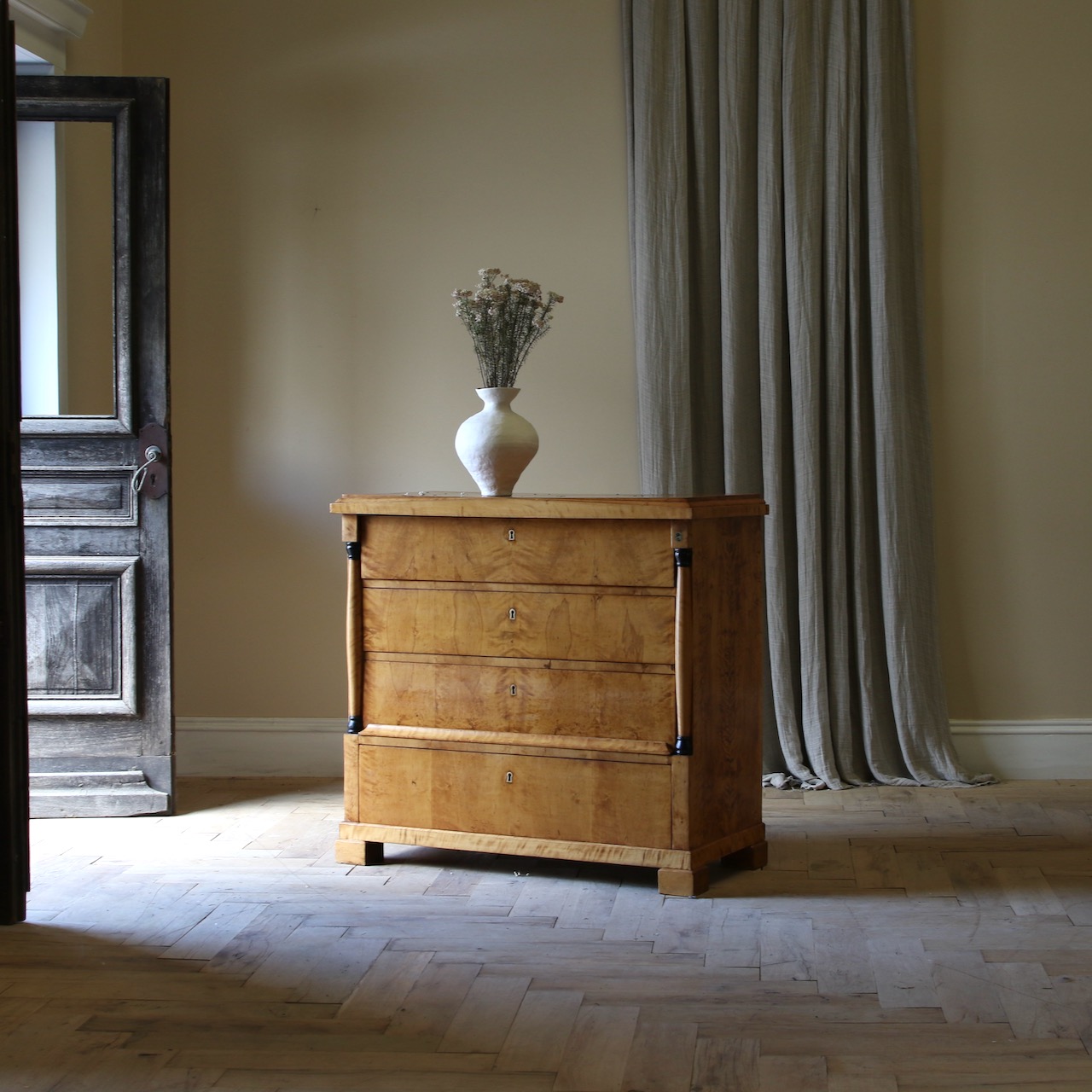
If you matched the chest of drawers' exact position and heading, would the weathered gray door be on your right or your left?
on your right

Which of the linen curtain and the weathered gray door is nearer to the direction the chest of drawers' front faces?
the weathered gray door

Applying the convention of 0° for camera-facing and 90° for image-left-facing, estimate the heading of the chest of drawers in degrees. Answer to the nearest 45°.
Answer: approximately 45°

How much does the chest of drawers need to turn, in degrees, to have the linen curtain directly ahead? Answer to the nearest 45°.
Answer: approximately 180°
